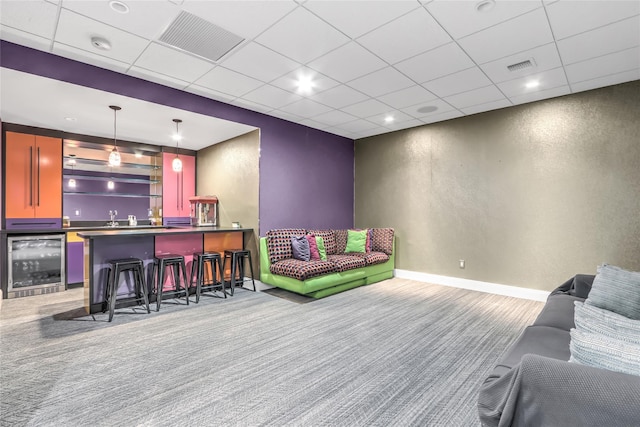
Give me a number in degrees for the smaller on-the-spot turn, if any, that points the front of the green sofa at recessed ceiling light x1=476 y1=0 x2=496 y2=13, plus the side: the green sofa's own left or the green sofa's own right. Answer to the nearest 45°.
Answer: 0° — it already faces it

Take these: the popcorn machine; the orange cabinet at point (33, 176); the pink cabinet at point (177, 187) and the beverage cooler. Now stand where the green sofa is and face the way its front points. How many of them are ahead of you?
0

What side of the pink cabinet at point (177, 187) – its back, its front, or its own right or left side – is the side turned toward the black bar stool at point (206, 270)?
front

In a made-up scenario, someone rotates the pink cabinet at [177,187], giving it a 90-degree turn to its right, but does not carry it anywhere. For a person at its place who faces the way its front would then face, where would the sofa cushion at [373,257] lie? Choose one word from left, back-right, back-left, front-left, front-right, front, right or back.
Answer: back-left

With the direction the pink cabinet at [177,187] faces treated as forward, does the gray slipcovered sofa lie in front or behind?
in front

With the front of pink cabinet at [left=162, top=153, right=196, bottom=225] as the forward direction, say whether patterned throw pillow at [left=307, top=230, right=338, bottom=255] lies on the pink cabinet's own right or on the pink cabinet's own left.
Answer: on the pink cabinet's own left

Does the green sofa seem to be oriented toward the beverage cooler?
no

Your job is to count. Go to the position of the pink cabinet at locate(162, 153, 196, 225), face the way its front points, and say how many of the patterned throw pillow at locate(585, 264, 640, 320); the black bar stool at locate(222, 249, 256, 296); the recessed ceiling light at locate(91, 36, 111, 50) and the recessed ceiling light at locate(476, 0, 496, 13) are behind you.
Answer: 0

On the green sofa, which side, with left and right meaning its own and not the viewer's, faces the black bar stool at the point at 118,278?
right

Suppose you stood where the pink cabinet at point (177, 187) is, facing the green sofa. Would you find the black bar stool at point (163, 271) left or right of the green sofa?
right

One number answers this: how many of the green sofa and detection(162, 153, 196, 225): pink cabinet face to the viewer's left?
0

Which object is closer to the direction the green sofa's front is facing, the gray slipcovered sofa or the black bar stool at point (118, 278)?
the gray slipcovered sofa

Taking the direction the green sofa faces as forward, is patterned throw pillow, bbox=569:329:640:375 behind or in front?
in front

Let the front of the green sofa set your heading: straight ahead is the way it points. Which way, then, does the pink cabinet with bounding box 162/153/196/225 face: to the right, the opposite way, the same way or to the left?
the same way

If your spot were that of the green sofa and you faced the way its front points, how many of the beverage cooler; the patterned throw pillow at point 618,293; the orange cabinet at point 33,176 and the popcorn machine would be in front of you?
1

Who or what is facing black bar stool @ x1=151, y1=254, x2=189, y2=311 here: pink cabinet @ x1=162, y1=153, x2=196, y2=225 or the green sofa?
the pink cabinet

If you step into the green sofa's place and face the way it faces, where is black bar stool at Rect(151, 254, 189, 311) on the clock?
The black bar stool is roughly at 4 o'clock from the green sofa.

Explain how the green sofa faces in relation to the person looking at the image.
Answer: facing the viewer and to the right of the viewer

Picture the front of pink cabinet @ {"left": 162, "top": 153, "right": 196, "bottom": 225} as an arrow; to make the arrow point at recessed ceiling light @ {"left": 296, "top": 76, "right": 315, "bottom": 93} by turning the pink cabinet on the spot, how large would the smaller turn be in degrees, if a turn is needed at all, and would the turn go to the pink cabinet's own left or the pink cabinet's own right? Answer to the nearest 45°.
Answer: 0° — it already faces it

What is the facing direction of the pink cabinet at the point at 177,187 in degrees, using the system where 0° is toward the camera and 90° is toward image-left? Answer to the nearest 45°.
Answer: approximately 0°
